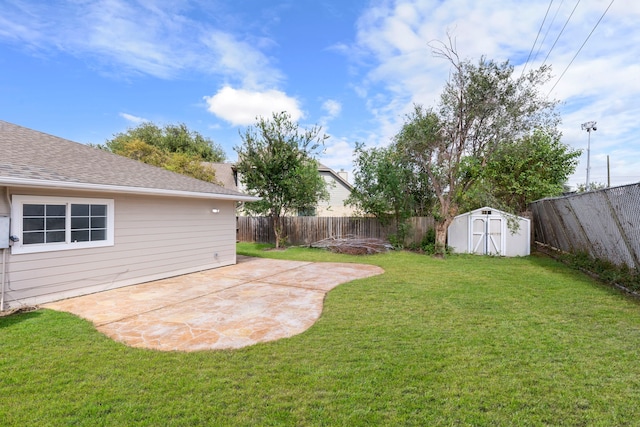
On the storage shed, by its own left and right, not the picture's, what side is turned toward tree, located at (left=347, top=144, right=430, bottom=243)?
right

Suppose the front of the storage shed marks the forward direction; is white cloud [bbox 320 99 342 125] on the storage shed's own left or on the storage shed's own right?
on the storage shed's own right

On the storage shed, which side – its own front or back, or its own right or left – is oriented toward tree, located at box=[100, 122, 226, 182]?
right

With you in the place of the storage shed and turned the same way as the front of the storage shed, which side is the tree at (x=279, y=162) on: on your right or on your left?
on your right

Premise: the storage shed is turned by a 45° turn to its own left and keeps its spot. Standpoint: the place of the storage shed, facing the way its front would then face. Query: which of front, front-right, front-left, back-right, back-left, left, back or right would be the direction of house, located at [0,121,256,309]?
right

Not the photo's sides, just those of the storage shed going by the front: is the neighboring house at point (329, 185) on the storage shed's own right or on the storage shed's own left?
on the storage shed's own right

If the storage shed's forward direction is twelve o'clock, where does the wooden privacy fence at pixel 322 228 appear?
The wooden privacy fence is roughly at 3 o'clock from the storage shed.

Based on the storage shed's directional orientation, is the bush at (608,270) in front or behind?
in front

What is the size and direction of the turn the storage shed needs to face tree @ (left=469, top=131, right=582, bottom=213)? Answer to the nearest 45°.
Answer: approximately 135° to its left

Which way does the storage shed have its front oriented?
toward the camera

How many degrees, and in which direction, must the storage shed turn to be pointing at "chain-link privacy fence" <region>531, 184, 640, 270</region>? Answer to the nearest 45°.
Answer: approximately 45° to its left
